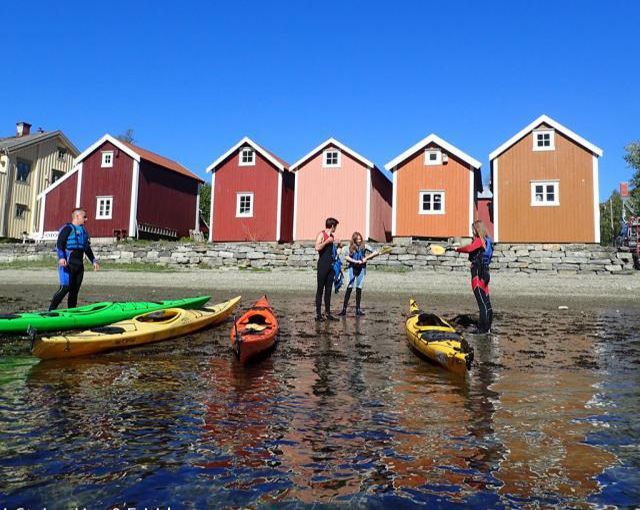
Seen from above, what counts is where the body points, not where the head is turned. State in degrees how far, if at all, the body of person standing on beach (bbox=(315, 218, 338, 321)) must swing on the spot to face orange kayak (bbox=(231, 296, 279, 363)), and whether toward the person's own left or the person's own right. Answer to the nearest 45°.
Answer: approximately 45° to the person's own right

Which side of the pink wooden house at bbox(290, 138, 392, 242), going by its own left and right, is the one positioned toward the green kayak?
front

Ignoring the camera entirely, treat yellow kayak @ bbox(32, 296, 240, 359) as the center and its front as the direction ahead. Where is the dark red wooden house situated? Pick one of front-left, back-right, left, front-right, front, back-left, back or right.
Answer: front-left

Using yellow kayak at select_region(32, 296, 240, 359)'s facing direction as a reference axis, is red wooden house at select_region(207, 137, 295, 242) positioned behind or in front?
in front

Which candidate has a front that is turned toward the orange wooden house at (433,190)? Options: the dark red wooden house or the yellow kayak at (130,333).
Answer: the yellow kayak

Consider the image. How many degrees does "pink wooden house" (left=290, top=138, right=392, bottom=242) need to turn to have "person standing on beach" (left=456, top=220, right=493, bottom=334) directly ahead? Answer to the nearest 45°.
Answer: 0° — it already faces them

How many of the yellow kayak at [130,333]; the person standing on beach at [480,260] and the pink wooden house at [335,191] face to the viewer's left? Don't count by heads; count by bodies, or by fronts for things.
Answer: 1

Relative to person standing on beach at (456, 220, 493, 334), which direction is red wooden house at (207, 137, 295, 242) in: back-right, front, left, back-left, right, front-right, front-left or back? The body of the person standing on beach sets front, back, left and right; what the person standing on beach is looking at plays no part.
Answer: front-right

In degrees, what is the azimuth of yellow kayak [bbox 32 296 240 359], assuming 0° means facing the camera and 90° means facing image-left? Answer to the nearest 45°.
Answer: approximately 225°

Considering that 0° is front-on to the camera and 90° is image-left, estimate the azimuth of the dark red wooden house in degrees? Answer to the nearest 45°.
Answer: approximately 45°

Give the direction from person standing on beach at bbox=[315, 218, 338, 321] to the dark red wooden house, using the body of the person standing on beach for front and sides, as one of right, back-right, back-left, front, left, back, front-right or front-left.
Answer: back

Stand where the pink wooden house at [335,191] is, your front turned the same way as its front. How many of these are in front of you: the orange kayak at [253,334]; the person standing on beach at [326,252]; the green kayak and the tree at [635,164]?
3

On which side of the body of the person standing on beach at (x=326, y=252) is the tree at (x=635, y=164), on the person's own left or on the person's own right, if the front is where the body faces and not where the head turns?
on the person's own left

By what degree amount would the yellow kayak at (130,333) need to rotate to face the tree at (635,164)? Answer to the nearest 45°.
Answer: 0° — it already faces it

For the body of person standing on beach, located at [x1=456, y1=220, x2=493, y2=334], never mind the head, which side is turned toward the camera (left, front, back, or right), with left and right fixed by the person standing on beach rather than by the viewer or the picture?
left

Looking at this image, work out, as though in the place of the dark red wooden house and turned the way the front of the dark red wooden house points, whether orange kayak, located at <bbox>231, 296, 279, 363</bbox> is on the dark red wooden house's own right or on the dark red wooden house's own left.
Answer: on the dark red wooden house's own left
